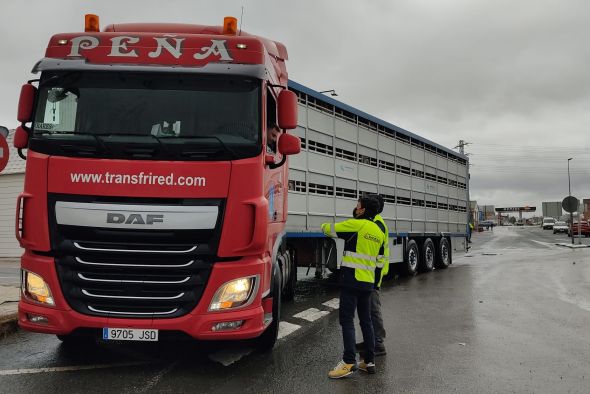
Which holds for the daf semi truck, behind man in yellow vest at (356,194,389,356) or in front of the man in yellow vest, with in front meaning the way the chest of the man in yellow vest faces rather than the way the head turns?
in front

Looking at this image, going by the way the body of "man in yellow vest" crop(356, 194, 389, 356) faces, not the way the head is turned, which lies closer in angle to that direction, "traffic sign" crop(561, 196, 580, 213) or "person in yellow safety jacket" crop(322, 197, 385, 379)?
the person in yellow safety jacket

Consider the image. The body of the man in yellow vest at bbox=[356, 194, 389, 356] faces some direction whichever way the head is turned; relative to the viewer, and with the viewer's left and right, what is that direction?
facing to the left of the viewer

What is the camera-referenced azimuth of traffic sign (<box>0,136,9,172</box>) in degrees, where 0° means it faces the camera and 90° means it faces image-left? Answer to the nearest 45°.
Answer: approximately 0°

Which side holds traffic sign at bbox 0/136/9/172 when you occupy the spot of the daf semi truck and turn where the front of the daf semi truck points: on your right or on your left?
on your right

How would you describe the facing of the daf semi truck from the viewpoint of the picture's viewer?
facing the viewer and to the left of the viewer

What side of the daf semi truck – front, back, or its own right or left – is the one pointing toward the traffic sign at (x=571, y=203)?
back

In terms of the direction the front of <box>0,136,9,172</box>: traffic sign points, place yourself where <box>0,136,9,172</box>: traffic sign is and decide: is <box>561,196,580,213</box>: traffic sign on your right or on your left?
on your left

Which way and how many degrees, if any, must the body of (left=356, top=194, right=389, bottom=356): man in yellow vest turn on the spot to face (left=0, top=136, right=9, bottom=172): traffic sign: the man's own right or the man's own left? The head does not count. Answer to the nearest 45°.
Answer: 0° — they already face it

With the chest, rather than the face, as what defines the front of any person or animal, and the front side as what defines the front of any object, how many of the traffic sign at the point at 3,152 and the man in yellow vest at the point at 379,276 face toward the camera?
1
